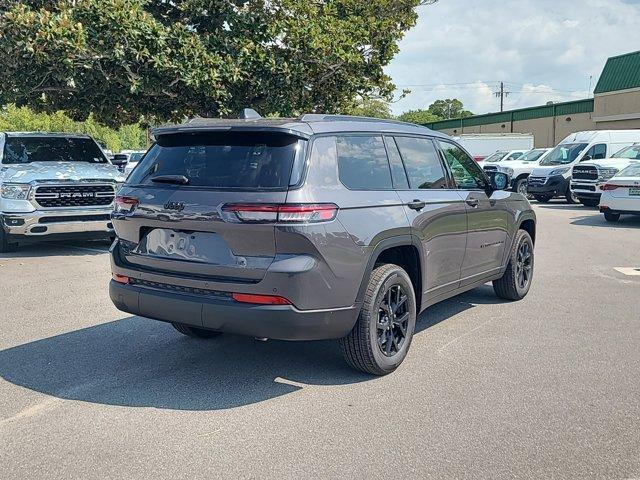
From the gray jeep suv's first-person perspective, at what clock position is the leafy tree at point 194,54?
The leafy tree is roughly at 10 o'clock from the gray jeep suv.

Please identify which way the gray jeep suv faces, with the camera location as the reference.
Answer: facing away from the viewer and to the right of the viewer

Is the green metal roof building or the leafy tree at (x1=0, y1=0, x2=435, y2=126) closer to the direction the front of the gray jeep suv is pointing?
the green metal roof building

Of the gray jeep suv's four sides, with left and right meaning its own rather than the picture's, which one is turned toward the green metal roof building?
front

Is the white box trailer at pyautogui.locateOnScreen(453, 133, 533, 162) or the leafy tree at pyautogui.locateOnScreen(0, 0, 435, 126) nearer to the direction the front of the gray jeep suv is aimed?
the white box trailer

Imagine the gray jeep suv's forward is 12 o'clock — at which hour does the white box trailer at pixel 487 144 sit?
The white box trailer is roughly at 11 o'clock from the gray jeep suv.
